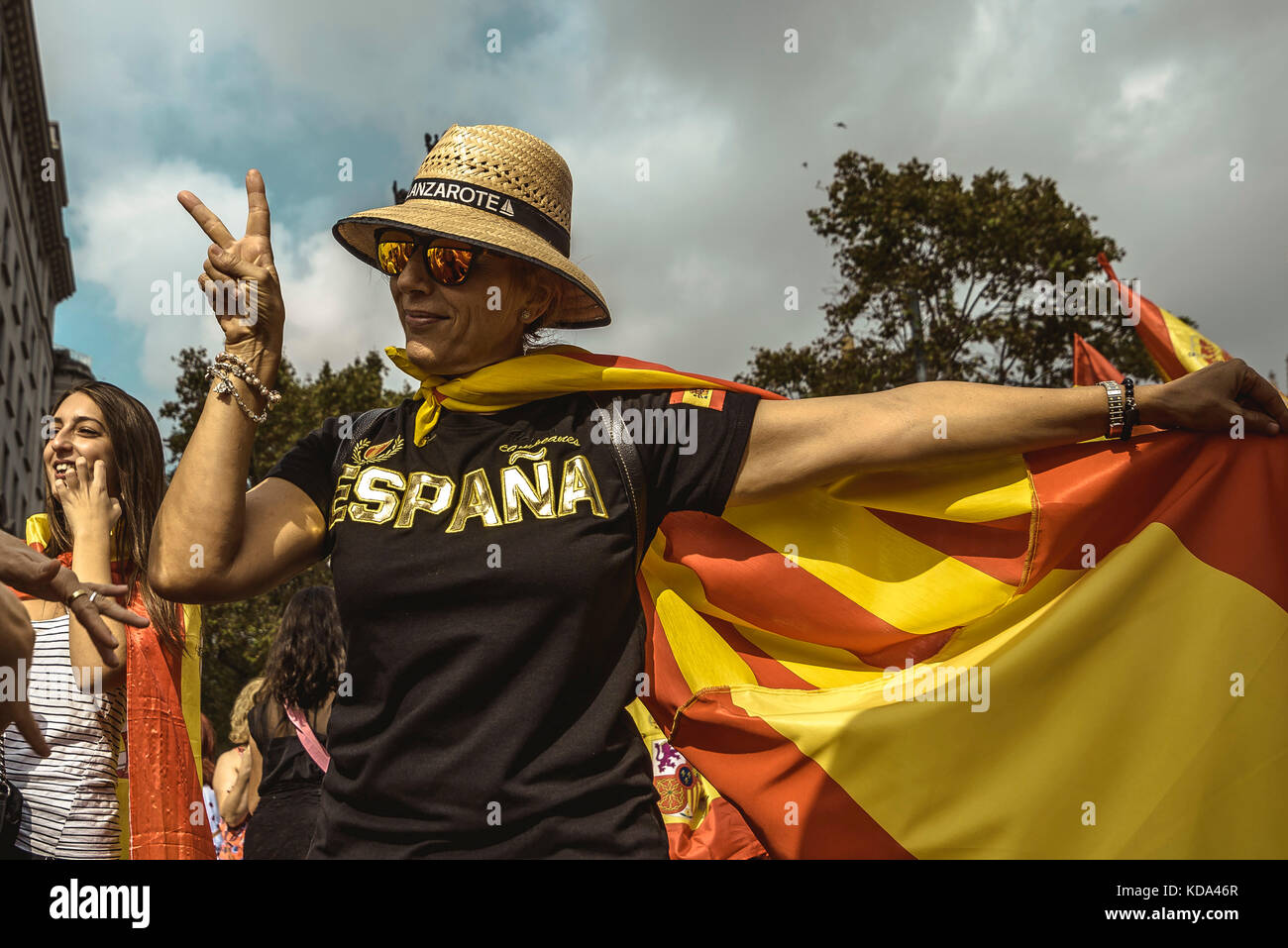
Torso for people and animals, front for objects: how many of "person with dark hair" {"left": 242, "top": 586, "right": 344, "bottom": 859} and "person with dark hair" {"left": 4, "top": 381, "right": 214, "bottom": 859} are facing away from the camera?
1

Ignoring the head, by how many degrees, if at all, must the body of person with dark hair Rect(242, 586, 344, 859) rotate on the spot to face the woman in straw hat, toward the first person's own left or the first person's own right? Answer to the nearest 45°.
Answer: approximately 180°

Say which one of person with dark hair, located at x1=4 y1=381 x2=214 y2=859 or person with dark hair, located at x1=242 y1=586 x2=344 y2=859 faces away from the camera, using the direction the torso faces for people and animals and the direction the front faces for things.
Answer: person with dark hair, located at x1=242 y1=586 x2=344 y2=859

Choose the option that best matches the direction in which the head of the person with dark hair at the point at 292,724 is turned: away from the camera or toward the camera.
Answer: away from the camera

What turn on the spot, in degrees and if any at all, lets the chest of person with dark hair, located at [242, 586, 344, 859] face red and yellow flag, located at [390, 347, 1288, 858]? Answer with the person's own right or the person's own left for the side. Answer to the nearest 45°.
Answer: approximately 135° to the person's own right

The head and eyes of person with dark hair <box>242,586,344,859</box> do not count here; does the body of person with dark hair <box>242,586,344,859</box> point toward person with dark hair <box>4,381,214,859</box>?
no

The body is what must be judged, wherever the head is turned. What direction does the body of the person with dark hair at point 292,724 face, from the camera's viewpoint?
away from the camera

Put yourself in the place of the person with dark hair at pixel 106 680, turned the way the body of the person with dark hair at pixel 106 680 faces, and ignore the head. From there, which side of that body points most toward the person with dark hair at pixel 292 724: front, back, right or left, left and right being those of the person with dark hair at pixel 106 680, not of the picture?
back

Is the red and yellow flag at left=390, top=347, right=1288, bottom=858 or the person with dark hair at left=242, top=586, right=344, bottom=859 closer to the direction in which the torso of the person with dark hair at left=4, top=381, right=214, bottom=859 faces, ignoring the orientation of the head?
the red and yellow flag

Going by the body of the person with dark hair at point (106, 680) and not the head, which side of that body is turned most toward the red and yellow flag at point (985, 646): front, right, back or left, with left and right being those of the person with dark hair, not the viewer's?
left

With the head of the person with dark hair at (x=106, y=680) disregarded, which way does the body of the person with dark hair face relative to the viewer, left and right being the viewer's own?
facing the viewer and to the left of the viewer
